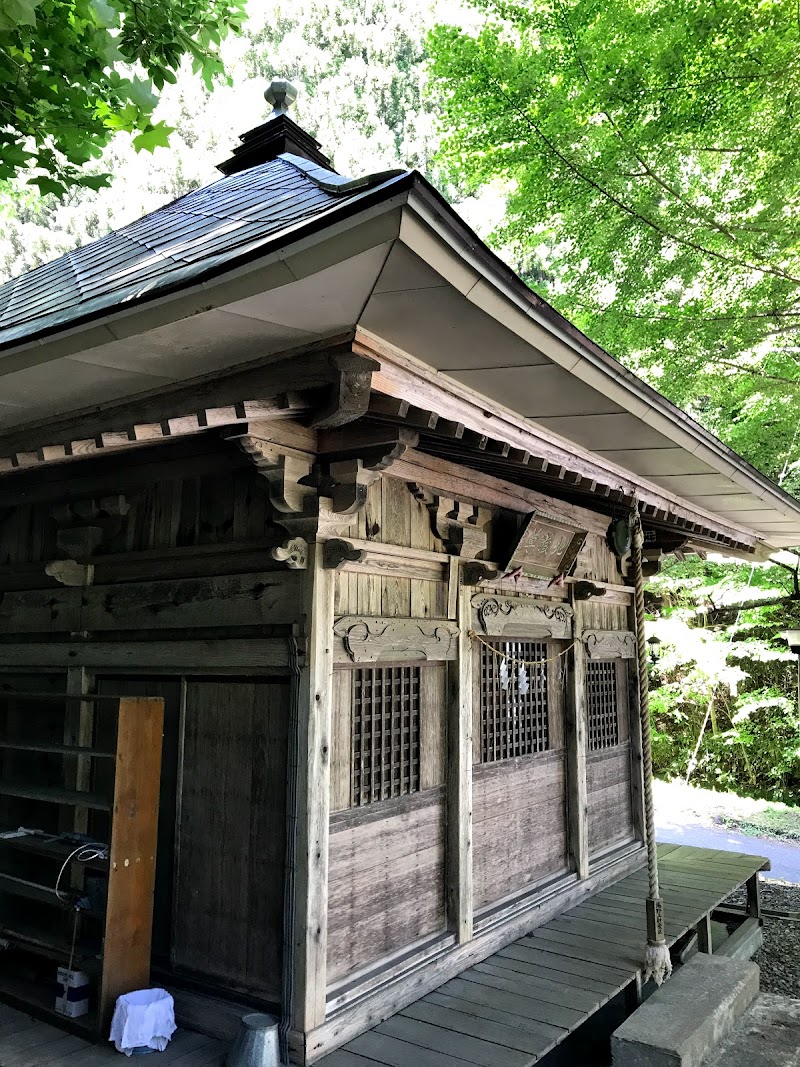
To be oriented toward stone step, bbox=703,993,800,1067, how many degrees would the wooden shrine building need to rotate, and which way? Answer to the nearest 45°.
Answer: approximately 45° to its left

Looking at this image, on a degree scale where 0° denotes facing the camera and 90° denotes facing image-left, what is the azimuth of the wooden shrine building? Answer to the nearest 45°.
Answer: approximately 315°
